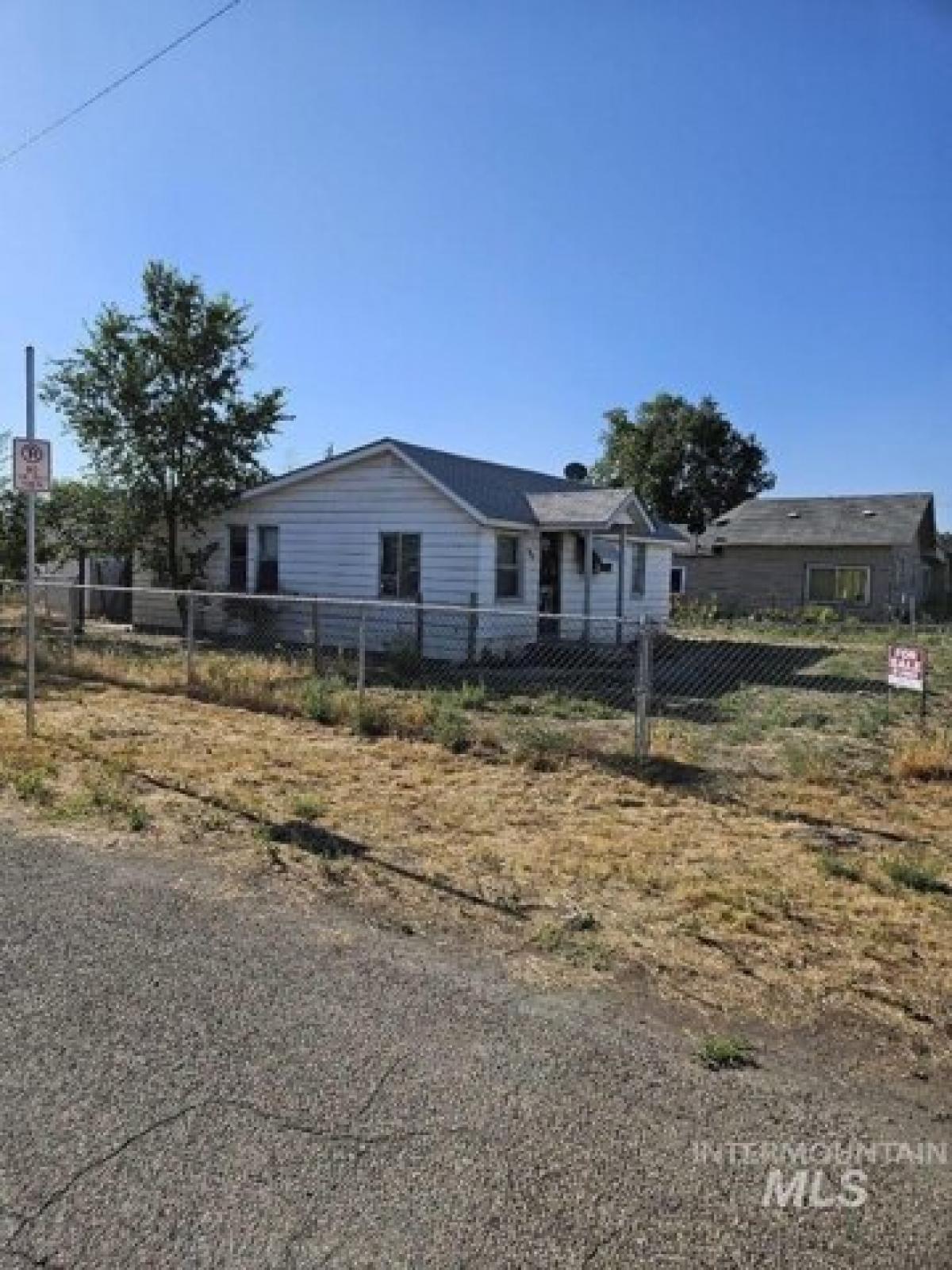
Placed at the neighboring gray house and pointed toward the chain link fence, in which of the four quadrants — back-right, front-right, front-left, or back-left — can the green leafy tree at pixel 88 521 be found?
front-right

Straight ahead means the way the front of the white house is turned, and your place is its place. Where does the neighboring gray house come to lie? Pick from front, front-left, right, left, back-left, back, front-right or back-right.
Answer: left

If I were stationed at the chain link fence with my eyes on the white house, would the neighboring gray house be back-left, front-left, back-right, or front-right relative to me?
front-right

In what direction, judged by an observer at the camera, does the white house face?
facing the viewer and to the right of the viewer

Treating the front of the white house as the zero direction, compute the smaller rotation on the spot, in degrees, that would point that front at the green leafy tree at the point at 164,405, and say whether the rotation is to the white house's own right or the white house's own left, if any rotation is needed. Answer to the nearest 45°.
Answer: approximately 135° to the white house's own right

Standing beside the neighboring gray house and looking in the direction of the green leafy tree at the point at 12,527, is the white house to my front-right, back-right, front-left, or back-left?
front-left

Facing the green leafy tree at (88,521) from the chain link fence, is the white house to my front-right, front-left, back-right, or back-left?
front-right

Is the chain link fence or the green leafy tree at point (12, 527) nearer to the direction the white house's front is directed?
the chain link fence

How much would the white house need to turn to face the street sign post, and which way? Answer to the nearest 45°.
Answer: approximately 45° to its right

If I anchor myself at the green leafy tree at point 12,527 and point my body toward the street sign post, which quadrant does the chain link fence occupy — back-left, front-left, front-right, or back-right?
front-left
